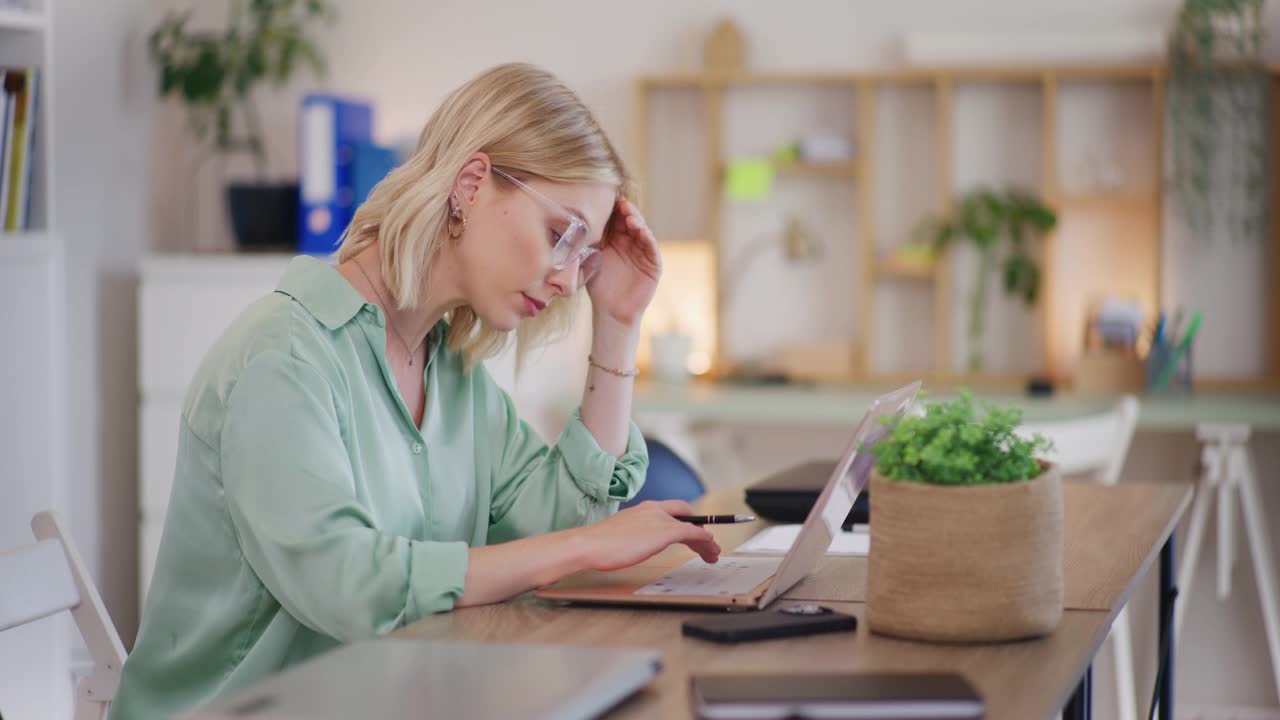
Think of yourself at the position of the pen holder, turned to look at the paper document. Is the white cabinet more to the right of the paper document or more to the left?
right

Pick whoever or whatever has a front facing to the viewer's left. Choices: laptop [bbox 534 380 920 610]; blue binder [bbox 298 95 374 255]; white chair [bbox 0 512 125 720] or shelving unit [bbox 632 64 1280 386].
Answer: the laptop

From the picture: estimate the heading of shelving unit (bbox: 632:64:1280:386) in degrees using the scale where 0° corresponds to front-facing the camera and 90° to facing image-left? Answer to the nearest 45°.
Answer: approximately 0°

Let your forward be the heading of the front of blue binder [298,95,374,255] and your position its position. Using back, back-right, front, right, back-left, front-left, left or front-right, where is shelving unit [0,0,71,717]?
front-right

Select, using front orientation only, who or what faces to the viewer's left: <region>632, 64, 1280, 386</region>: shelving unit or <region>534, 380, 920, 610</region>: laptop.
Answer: the laptop

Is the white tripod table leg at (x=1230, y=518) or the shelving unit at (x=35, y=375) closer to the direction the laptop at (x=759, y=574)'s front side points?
the shelving unit

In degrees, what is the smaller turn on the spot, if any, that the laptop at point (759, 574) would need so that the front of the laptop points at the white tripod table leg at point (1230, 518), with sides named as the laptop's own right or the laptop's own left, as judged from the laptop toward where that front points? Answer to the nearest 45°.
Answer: approximately 135° to the laptop's own right

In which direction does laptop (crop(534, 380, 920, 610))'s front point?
to the viewer's left

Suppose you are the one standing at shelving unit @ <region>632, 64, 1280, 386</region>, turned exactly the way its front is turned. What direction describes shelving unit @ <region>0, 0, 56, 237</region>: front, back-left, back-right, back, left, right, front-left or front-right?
front-right

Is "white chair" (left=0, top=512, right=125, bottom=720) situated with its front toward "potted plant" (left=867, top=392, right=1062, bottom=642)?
yes

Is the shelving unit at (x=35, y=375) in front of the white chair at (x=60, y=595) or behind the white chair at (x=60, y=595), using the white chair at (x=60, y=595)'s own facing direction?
behind

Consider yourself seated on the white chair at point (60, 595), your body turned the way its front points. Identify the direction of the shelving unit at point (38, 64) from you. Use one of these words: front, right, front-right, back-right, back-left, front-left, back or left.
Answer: back-left

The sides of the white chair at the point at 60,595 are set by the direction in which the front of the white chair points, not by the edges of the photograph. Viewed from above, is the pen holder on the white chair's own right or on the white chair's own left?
on the white chair's own left
